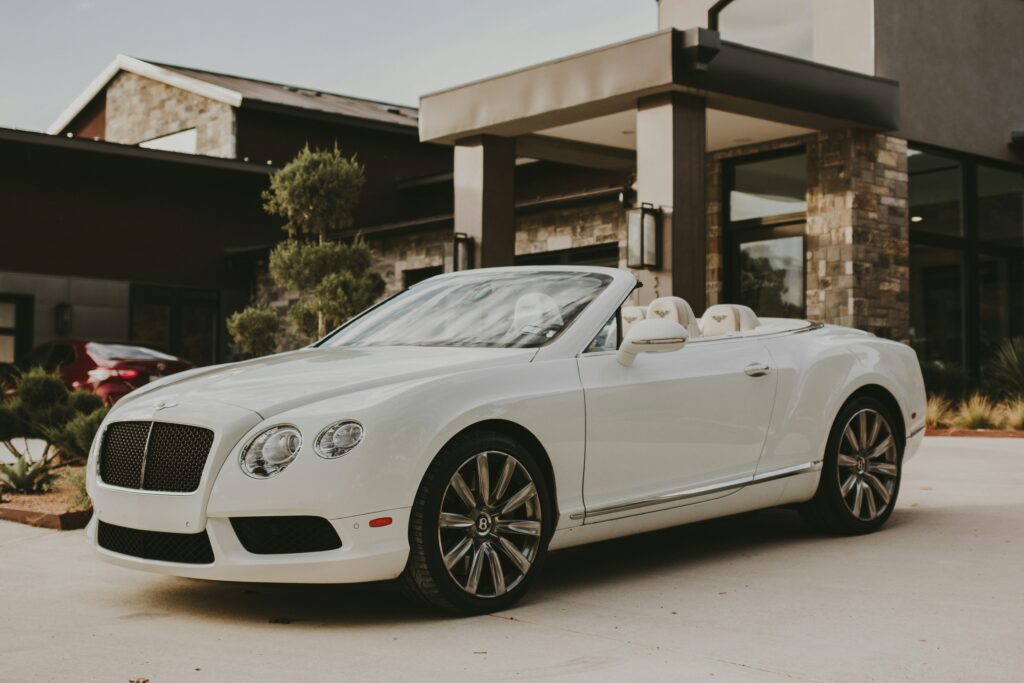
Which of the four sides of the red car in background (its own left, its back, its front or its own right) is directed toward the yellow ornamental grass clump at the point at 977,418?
back

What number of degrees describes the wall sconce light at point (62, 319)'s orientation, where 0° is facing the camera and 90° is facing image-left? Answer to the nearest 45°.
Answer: approximately 315°

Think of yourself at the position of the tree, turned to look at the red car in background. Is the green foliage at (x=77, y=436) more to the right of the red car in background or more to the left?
left

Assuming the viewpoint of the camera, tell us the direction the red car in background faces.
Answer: facing away from the viewer and to the left of the viewer

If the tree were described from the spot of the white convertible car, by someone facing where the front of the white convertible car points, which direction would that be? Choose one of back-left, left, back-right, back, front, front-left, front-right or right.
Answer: back-right

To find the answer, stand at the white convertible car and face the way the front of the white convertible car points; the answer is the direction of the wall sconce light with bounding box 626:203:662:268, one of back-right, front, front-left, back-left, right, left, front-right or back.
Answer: back-right

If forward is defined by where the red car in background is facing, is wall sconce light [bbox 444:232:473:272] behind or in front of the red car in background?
behind

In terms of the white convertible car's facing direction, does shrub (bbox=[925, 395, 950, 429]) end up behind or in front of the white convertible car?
behind
